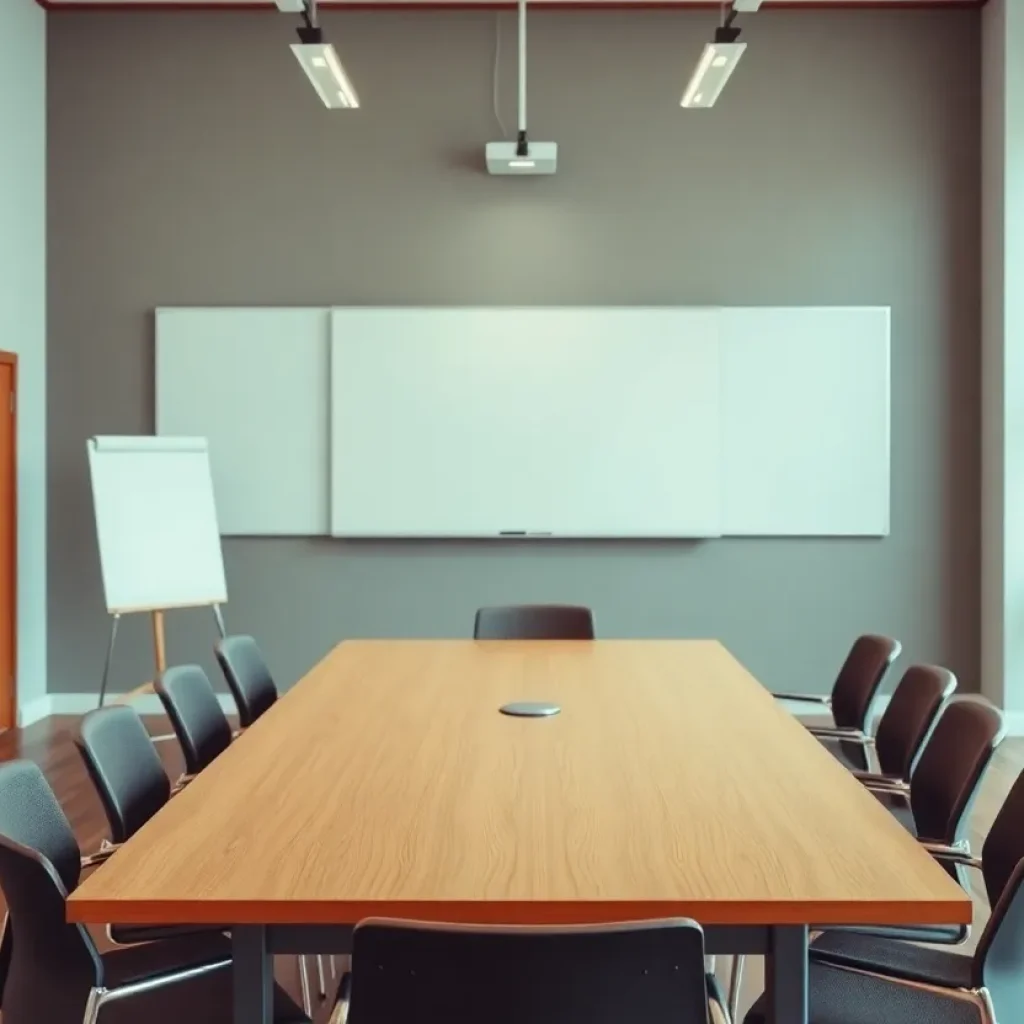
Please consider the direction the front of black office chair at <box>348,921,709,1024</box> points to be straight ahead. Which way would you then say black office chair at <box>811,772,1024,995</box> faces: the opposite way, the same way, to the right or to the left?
to the left

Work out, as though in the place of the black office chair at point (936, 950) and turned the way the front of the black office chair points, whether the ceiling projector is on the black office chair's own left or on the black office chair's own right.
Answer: on the black office chair's own right

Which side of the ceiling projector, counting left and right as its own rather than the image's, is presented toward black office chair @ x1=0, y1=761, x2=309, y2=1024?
back

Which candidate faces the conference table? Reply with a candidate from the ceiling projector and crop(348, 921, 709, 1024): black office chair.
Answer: the black office chair

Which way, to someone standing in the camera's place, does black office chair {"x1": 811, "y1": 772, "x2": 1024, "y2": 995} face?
facing to the left of the viewer

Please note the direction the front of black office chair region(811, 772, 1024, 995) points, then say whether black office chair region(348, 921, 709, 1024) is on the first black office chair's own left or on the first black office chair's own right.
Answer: on the first black office chair's own left

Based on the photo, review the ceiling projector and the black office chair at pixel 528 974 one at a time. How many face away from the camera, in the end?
2

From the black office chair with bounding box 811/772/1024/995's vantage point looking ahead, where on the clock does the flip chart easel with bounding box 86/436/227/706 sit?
The flip chart easel is roughly at 1 o'clock from the black office chair.

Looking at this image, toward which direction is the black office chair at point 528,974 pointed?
away from the camera
